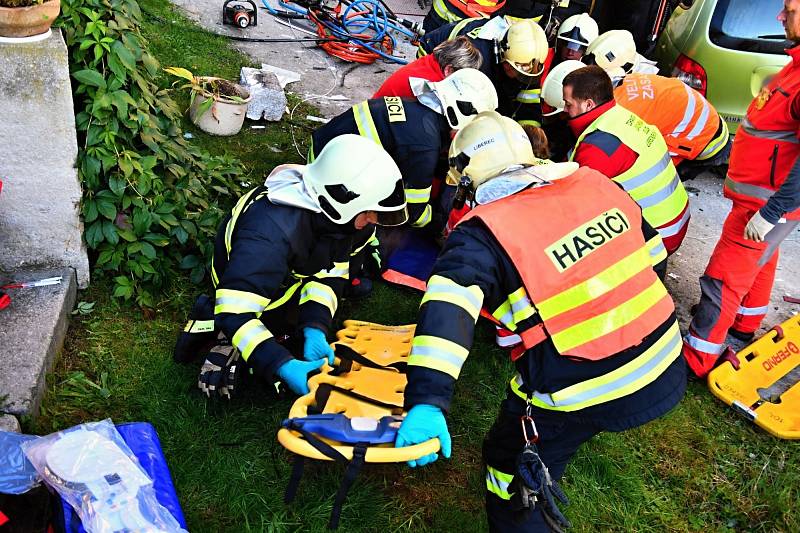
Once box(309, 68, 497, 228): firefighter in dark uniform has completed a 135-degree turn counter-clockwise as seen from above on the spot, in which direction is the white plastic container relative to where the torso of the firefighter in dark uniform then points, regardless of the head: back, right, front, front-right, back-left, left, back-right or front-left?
front

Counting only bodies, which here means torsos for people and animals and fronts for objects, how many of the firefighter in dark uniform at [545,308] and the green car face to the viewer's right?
0

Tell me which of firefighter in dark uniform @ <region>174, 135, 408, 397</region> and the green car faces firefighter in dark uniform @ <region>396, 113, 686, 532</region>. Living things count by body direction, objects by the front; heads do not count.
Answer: firefighter in dark uniform @ <region>174, 135, 408, 397</region>

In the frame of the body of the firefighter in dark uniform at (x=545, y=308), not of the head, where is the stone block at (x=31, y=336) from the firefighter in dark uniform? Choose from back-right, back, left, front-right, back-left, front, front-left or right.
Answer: front-left

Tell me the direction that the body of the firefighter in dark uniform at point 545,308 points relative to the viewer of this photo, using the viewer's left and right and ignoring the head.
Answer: facing away from the viewer and to the left of the viewer

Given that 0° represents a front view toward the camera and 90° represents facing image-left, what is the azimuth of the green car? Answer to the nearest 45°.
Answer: approximately 180°

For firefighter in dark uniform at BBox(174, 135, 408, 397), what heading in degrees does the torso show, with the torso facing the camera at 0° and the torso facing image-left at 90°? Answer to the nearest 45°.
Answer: approximately 315°

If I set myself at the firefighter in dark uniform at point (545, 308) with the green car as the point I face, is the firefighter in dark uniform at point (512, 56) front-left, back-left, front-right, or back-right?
front-left

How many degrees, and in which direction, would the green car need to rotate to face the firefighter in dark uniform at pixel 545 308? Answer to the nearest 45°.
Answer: approximately 180°

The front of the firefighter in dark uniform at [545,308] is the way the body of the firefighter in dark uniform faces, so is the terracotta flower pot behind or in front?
in front

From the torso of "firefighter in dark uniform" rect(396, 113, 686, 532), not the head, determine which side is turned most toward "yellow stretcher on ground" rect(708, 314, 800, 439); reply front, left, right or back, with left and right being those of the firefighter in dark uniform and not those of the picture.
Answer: right

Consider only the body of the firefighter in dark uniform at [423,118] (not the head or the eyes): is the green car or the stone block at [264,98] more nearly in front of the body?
the green car
